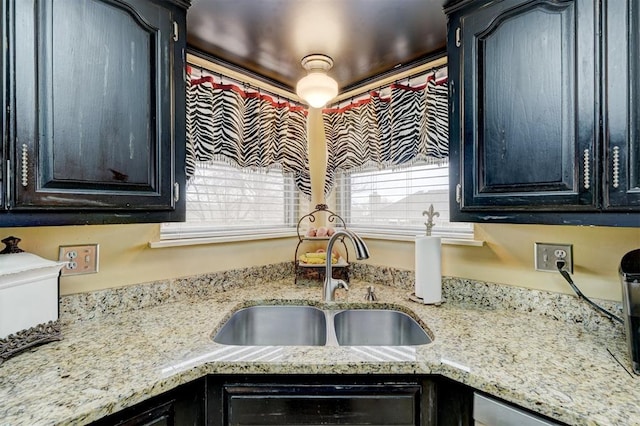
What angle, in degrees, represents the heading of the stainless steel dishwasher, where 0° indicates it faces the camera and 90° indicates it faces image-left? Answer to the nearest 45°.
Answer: approximately 45°

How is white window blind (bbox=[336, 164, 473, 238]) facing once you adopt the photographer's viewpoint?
facing the viewer and to the left of the viewer

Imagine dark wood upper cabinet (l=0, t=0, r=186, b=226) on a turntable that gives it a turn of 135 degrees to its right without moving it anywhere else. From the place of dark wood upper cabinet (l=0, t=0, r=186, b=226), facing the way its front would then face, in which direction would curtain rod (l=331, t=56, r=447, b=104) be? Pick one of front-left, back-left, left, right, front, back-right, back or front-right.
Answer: back-right

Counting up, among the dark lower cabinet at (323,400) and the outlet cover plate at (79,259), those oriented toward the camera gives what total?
2

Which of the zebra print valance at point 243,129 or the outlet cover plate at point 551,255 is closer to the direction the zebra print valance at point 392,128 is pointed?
the zebra print valance

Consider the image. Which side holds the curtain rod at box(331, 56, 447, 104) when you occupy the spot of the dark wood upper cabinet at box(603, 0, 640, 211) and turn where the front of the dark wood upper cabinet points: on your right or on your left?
on your right

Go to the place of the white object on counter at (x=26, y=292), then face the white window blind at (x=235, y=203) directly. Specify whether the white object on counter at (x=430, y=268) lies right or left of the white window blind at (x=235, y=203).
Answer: right

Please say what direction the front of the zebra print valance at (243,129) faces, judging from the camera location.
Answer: facing the viewer and to the right of the viewer

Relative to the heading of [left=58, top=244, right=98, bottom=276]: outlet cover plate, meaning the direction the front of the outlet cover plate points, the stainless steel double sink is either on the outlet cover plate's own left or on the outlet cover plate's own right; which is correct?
on the outlet cover plate's own left

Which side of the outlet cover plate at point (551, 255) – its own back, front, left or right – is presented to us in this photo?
front

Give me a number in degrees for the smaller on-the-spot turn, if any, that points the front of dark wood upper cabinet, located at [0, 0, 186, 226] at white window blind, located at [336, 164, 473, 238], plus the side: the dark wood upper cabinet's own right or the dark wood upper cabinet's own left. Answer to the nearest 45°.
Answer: approximately 90° to the dark wood upper cabinet's own left
